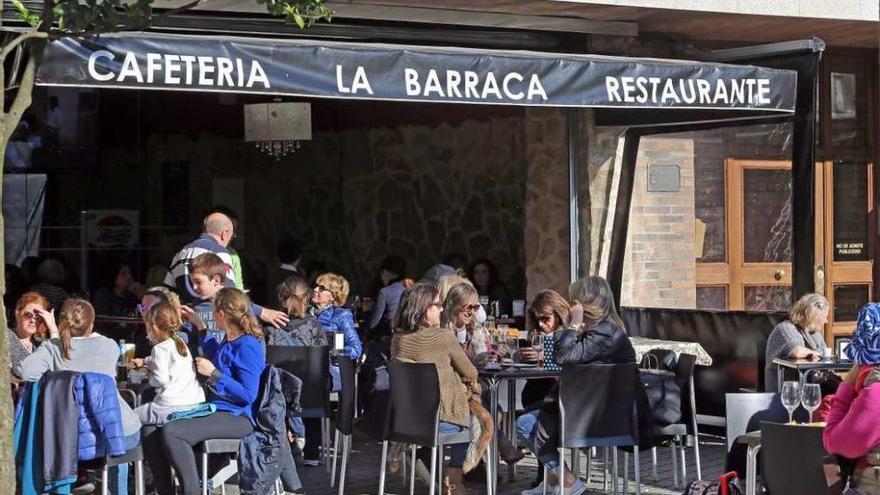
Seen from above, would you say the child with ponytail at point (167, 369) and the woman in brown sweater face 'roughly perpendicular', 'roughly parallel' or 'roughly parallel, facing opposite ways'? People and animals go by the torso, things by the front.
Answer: roughly perpendicular

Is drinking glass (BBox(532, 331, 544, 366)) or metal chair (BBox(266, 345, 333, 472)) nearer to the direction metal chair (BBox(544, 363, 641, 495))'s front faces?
the drinking glass

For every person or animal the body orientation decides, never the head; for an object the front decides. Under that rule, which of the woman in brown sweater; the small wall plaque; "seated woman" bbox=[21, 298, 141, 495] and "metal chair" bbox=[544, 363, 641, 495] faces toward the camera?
the small wall plaque

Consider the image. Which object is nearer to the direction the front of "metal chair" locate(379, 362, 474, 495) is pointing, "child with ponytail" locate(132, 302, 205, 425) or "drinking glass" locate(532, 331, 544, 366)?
the drinking glass

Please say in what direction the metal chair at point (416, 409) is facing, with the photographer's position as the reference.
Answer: facing away from the viewer and to the right of the viewer

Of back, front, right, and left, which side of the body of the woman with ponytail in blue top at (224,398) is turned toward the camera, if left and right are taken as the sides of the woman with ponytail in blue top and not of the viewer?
left

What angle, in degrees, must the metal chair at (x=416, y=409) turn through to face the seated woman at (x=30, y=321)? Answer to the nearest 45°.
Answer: approximately 135° to its left

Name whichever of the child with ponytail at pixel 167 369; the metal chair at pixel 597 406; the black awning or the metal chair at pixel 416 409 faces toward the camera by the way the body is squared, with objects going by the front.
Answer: the black awning

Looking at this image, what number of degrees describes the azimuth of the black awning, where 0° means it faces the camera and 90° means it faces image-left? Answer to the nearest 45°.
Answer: approximately 0°

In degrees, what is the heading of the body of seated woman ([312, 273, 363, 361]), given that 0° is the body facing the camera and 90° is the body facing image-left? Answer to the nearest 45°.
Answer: approximately 45°

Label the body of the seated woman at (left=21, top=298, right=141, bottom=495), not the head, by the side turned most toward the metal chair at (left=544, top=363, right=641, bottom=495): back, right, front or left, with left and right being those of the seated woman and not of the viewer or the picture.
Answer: right

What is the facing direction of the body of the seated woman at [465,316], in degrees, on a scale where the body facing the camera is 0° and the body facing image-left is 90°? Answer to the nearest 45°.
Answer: approximately 315°
